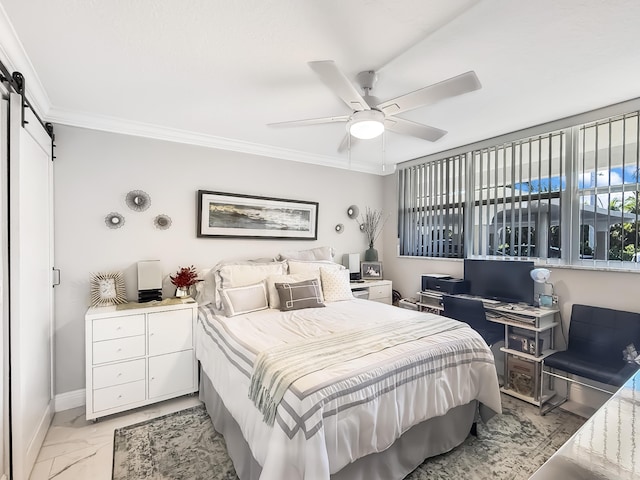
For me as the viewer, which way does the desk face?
facing the viewer and to the left of the viewer

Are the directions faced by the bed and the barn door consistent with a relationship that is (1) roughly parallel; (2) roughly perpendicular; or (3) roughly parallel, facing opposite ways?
roughly perpendicular

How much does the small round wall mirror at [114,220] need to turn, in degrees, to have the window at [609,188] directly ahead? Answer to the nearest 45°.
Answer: approximately 45° to its left

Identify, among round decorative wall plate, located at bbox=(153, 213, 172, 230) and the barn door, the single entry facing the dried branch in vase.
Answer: the barn door

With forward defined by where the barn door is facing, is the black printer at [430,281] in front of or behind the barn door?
in front

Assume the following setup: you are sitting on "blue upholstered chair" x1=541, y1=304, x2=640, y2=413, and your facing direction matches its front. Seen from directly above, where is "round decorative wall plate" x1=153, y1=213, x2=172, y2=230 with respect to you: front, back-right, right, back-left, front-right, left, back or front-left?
front

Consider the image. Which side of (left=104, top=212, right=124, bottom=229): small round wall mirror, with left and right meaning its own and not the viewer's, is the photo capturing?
front

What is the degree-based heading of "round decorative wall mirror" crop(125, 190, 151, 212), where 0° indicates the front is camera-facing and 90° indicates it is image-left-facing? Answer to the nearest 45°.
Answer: approximately 0°

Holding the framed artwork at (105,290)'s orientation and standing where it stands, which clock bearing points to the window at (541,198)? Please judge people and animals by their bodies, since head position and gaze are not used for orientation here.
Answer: The window is roughly at 10 o'clock from the framed artwork.

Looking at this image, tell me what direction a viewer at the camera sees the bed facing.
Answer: facing the viewer and to the right of the viewer

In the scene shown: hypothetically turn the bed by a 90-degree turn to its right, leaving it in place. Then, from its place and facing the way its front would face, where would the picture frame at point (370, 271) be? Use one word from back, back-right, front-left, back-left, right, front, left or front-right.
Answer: back-right

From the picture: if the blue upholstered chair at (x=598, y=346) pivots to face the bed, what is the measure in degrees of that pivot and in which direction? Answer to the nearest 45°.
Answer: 0° — it already faces it

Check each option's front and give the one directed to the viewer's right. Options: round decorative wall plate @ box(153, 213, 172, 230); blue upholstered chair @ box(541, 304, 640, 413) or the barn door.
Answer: the barn door

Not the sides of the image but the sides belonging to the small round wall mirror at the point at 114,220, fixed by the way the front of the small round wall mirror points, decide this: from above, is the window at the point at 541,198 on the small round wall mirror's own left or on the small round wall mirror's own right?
on the small round wall mirror's own left
